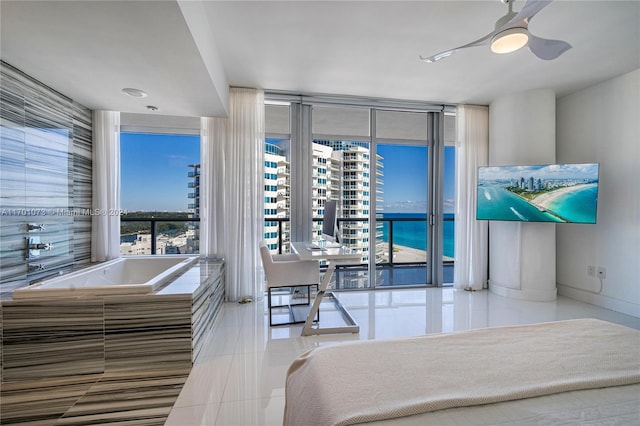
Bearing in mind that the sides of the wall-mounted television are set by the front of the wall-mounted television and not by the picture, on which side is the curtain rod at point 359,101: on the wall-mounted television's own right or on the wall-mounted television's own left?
on the wall-mounted television's own right

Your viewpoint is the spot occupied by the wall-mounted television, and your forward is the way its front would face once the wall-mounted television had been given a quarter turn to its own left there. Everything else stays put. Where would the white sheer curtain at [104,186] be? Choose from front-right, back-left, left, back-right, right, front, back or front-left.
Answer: back-right

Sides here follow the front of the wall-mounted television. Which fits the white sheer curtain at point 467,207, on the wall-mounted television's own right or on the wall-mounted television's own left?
on the wall-mounted television's own right

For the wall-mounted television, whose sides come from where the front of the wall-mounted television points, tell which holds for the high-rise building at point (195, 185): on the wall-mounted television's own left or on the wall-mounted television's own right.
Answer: on the wall-mounted television's own right

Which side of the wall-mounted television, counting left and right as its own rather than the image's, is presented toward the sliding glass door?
right

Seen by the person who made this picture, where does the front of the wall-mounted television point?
facing the viewer

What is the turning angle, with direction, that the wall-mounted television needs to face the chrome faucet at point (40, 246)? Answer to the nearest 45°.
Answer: approximately 45° to its right

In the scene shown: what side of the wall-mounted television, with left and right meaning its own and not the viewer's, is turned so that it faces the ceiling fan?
front

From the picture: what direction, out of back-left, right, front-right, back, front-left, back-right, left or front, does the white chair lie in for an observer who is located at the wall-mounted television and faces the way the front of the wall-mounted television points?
front-right

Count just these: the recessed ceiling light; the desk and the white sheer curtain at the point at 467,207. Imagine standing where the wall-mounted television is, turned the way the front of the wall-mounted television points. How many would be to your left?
0

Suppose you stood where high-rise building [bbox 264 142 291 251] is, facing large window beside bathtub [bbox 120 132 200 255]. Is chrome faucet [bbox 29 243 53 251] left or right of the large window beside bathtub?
right

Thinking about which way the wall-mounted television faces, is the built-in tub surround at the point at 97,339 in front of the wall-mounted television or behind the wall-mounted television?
in front

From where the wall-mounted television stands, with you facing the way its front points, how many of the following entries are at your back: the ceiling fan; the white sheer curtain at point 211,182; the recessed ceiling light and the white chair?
0

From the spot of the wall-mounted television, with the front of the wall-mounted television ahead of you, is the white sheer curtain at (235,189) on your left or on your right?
on your right

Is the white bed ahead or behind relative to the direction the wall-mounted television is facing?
ahead
